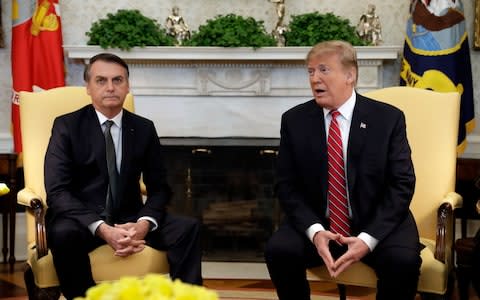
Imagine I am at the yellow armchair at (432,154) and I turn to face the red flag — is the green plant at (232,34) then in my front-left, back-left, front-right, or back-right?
front-right

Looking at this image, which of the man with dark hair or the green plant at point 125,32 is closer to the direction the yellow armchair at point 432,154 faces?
the man with dark hair

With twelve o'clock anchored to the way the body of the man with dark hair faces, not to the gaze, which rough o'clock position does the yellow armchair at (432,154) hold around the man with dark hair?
The yellow armchair is roughly at 9 o'clock from the man with dark hair.

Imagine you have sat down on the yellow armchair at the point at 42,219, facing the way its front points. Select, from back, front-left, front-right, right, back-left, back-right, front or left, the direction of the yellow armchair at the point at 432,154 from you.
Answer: front-left

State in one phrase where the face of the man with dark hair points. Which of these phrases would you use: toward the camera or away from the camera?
toward the camera

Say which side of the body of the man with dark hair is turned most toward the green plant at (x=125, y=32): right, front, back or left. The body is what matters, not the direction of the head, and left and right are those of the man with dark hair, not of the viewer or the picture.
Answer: back

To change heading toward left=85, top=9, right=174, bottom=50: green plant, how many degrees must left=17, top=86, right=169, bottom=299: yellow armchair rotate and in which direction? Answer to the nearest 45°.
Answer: approximately 135° to its left

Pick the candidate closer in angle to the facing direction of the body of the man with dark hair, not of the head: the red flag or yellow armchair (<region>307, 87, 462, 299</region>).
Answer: the yellow armchair

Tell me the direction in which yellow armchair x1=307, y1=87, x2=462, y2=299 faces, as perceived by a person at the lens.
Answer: facing the viewer and to the left of the viewer

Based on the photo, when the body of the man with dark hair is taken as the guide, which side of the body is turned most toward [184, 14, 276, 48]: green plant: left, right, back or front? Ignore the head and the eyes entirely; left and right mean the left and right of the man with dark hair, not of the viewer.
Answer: back

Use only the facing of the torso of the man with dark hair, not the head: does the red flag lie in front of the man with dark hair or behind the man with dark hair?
behind

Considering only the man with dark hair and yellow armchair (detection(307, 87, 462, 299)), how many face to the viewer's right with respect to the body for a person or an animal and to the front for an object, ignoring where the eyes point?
0

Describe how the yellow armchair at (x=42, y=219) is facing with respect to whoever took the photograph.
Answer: facing the viewer and to the right of the viewer

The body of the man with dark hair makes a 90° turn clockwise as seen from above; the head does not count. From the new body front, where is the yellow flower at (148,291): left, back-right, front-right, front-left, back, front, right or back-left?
left

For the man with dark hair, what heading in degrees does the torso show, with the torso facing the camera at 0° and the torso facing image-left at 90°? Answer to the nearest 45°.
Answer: approximately 0°

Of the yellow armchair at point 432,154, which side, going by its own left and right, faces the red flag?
right

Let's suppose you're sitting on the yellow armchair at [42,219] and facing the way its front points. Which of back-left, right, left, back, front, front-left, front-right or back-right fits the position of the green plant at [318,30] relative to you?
left

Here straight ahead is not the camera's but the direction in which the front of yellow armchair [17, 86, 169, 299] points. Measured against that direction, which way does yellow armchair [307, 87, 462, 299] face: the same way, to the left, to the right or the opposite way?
to the right
